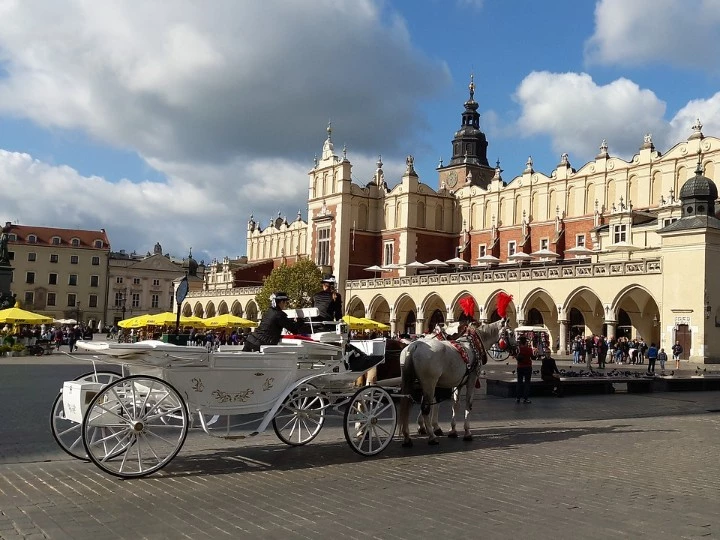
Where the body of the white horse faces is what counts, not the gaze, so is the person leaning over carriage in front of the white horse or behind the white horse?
behind

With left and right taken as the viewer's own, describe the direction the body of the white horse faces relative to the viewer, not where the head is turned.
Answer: facing away from the viewer and to the right of the viewer

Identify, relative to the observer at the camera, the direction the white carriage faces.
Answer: facing away from the viewer and to the right of the viewer

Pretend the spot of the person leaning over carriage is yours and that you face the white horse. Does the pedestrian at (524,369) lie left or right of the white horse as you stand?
left

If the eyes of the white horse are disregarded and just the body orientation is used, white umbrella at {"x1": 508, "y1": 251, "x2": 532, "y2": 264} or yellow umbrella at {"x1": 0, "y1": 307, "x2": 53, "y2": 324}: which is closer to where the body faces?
the white umbrella

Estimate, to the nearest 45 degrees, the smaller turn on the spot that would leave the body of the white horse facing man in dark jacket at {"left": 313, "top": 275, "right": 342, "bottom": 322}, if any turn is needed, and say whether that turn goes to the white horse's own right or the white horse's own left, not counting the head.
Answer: approximately 135° to the white horse's own left
